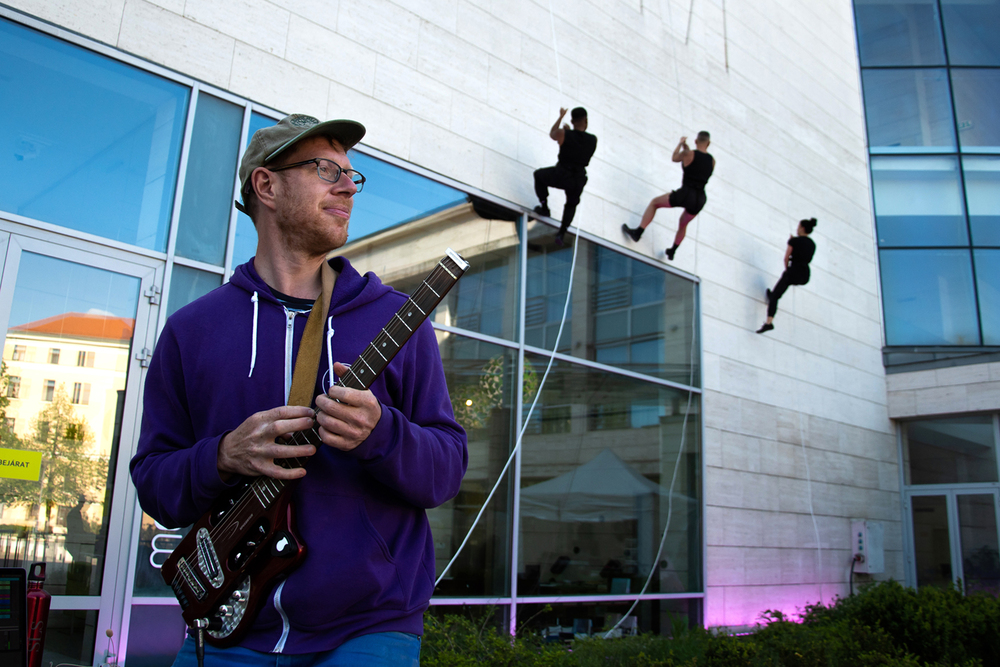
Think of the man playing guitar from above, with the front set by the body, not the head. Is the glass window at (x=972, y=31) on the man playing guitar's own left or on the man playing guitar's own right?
on the man playing guitar's own left

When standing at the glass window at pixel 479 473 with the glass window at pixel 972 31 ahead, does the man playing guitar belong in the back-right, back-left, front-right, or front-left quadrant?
back-right

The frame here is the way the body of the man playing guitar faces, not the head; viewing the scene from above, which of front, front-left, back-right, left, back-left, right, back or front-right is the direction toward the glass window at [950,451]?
back-left

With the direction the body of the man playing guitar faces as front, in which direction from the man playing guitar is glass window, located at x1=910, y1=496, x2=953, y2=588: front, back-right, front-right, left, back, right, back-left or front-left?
back-left

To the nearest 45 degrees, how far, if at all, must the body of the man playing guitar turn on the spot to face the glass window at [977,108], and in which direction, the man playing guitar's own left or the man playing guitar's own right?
approximately 135° to the man playing guitar's own left

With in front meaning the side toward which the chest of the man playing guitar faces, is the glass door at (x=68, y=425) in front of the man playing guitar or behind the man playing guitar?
behind

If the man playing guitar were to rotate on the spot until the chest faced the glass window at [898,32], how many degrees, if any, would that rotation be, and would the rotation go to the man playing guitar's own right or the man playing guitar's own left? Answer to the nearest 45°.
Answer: approximately 135° to the man playing guitar's own left

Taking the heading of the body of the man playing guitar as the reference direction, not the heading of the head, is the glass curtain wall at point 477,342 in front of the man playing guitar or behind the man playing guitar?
behind

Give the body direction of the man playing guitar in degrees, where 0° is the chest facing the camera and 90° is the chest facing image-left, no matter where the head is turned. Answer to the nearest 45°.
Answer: approximately 0°

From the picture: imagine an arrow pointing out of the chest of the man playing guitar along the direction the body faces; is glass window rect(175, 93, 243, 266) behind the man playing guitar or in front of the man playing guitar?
behind

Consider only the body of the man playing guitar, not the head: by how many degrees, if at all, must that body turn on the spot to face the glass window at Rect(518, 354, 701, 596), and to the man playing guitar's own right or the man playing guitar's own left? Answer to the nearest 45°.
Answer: approximately 135° to the man playing guitar's own left

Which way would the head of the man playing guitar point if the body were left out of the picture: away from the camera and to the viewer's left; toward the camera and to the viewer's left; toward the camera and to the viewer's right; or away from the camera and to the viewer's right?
toward the camera and to the viewer's right
